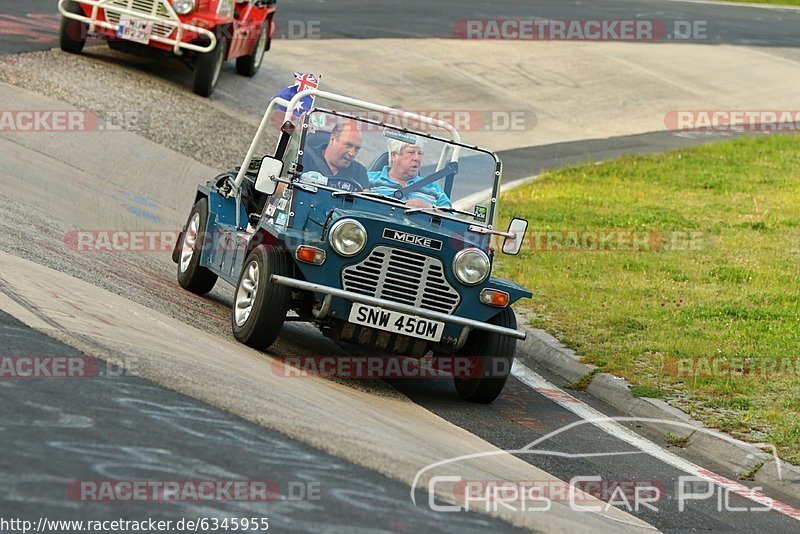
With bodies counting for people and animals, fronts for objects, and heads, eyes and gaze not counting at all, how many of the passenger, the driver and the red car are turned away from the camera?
0

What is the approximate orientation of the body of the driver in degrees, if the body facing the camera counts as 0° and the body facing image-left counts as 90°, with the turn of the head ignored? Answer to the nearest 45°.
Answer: approximately 315°

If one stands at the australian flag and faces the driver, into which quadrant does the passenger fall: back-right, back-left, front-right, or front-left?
front-left

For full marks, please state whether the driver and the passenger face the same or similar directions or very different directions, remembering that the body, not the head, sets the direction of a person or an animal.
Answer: same or similar directions

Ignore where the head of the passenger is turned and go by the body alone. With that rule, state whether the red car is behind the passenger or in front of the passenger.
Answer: behind

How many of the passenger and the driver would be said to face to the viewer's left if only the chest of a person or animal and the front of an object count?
0

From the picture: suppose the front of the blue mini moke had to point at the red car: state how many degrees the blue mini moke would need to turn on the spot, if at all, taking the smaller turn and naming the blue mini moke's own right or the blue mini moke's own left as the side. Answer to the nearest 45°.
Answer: approximately 135° to the blue mini moke's own left

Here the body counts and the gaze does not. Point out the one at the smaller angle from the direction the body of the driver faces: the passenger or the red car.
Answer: the passenger

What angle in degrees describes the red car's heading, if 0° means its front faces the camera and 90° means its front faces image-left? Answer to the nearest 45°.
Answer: approximately 45°

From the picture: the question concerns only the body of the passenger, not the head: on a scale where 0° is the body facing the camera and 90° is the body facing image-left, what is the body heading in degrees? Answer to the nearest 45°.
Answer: approximately 315°
